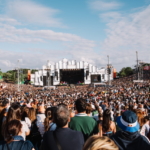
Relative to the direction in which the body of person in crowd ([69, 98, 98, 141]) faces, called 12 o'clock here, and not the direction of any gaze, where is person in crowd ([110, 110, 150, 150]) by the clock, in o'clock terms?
person in crowd ([110, 110, 150, 150]) is roughly at 5 o'clock from person in crowd ([69, 98, 98, 141]).

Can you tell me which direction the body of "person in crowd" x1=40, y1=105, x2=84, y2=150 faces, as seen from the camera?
away from the camera

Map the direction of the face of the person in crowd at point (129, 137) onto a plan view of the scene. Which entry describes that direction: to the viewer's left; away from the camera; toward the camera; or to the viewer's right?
away from the camera

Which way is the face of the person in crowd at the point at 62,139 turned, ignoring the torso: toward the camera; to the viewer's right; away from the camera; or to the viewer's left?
away from the camera

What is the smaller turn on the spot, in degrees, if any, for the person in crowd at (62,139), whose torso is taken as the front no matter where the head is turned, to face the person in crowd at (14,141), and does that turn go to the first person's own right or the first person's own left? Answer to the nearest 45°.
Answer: approximately 90° to the first person's own left

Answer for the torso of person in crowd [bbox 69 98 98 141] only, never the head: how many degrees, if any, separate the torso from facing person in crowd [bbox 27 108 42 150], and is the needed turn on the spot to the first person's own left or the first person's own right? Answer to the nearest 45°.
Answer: approximately 45° to the first person's own left

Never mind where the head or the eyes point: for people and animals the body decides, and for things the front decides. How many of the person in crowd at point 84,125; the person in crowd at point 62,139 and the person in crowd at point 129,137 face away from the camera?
3

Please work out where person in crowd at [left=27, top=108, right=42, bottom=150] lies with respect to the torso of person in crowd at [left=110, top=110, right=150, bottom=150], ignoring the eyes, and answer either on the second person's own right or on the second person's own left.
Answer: on the second person's own left

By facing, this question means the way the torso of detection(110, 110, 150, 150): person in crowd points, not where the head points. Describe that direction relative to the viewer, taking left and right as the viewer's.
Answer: facing away from the viewer

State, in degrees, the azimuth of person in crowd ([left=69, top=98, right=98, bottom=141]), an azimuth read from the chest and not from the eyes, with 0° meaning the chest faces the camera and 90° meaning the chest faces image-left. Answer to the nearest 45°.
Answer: approximately 180°
